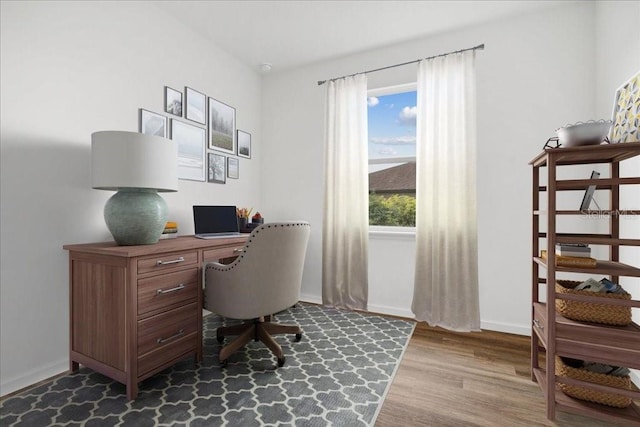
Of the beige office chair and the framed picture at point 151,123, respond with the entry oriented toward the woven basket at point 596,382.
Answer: the framed picture

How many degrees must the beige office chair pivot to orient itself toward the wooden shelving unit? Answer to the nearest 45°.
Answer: approximately 180°

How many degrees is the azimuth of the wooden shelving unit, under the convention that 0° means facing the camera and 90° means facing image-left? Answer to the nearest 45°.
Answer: approximately 90°

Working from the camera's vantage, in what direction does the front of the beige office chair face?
facing away from the viewer and to the left of the viewer

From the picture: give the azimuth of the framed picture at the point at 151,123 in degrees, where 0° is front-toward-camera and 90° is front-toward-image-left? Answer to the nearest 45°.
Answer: approximately 315°

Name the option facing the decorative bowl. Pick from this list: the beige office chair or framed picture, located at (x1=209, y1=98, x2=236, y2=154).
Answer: the framed picture

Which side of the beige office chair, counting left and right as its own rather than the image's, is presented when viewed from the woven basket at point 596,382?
back

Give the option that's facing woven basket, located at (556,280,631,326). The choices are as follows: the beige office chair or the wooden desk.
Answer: the wooden desk

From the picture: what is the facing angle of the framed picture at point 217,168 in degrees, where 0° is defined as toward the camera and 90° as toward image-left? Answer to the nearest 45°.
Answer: approximately 315°

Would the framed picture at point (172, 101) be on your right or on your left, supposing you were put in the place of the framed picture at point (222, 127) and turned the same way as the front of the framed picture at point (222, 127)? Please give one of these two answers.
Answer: on your right

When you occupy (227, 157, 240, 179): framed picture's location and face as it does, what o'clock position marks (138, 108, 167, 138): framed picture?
(138, 108, 167, 138): framed picture is roughly at 3 o'clock from (227, 157, 240, 179): framed picture.
